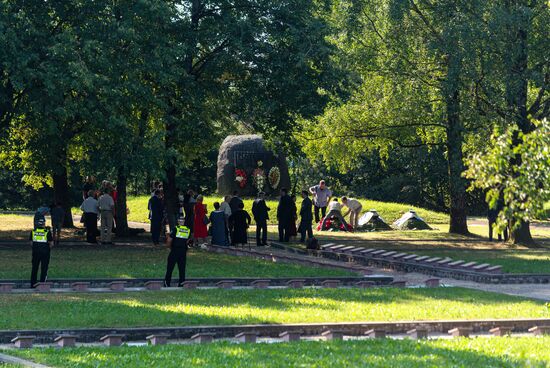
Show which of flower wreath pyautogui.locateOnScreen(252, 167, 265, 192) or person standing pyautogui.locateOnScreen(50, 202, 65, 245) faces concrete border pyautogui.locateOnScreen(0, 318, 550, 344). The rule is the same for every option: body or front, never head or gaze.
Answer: the flower wreath

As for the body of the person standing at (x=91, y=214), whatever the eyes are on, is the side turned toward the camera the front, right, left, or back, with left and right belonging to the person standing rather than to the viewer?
back

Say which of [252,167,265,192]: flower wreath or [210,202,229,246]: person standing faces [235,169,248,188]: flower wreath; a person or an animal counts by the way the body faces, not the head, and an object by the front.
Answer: the person standing

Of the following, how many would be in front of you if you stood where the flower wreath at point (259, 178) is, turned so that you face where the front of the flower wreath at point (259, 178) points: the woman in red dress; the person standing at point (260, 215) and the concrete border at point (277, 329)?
3

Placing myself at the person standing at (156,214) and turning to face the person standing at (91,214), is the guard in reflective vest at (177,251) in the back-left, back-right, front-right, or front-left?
back-left

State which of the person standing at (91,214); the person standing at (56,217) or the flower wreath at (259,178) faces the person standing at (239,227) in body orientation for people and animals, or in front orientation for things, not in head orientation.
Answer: the flower wreath

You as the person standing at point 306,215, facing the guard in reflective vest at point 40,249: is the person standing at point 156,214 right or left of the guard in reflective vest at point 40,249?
right

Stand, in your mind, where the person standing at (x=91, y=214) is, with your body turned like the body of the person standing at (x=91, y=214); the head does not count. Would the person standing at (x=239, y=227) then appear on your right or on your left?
on your right

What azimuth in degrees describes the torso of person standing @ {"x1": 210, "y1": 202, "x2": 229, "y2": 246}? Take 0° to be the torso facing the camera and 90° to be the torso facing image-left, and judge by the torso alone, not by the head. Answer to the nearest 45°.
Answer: approximately 180°
